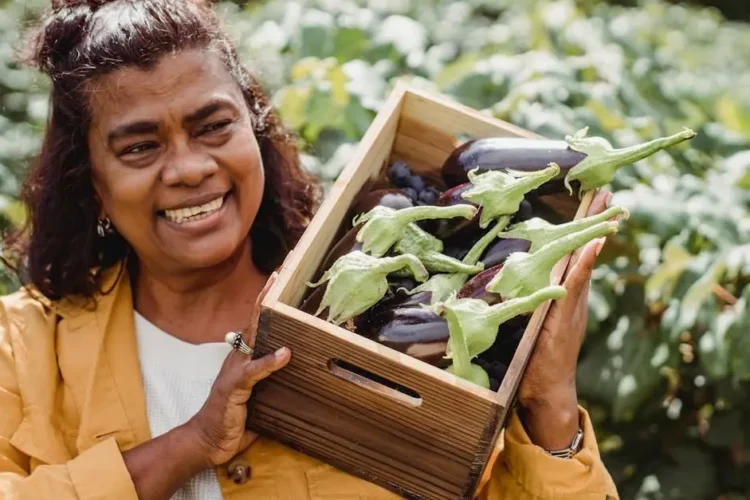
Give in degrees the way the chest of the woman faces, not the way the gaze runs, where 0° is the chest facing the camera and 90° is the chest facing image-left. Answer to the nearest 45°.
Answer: approximately 0°

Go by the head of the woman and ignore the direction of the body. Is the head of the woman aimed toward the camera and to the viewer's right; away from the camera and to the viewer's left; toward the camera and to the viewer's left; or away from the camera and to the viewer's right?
toward the camera and to the viewer's right
